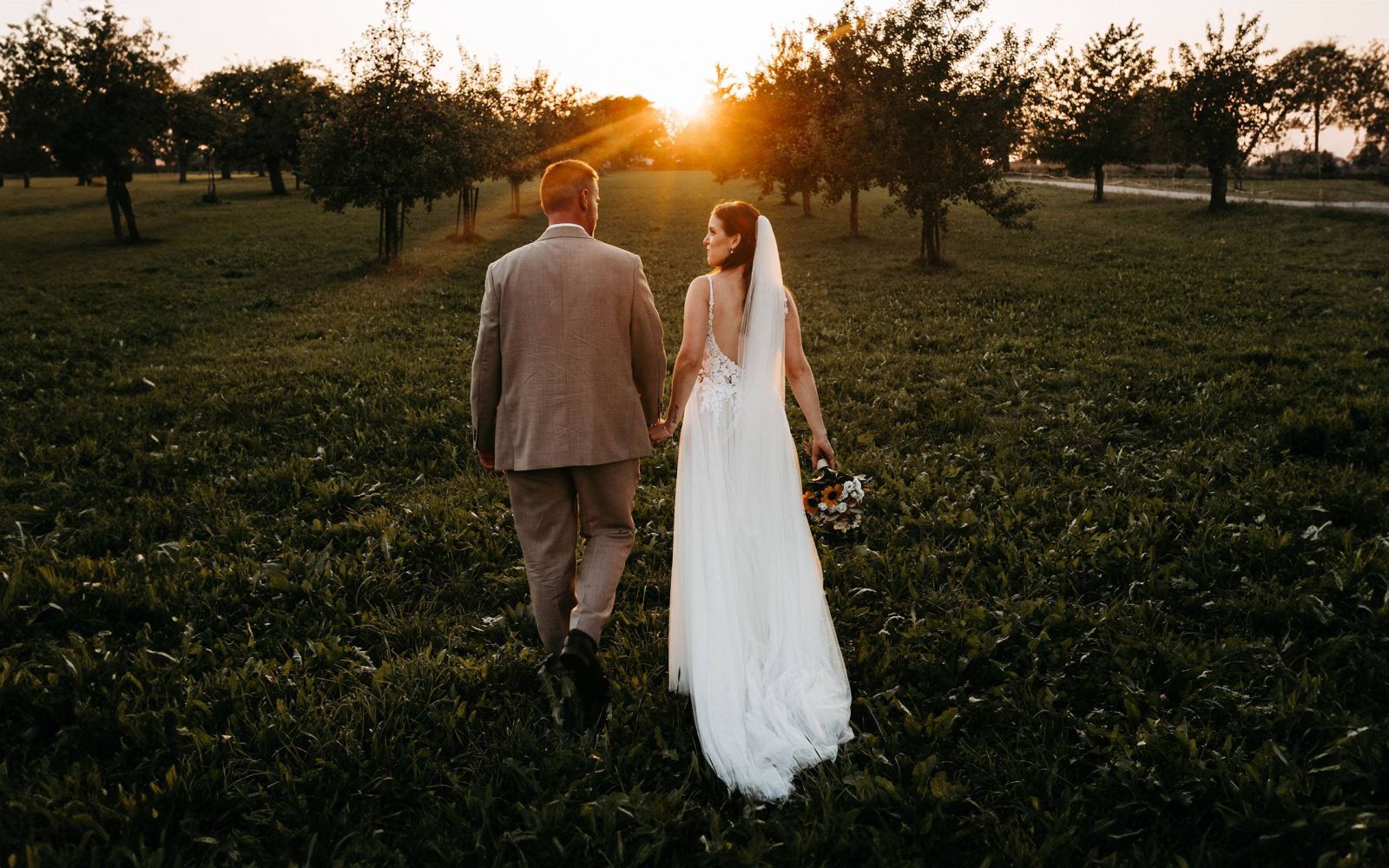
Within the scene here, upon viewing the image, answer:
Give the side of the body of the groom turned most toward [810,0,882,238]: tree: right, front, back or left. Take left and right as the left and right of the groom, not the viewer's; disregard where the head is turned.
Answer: front

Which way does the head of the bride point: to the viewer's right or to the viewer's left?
to the viewer's left

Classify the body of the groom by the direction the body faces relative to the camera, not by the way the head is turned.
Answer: away from the camera

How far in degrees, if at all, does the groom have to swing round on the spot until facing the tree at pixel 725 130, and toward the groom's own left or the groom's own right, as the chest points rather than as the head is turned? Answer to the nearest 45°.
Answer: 0° — they already face it

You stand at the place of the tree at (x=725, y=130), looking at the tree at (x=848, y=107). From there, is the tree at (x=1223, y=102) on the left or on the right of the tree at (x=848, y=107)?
left

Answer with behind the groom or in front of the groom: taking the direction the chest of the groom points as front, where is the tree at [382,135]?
in front
